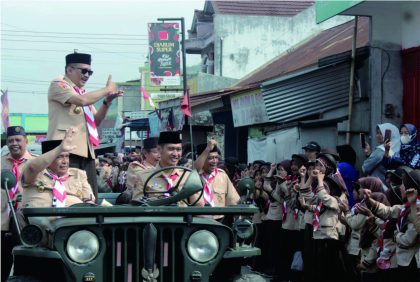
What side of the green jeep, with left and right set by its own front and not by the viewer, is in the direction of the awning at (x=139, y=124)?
back

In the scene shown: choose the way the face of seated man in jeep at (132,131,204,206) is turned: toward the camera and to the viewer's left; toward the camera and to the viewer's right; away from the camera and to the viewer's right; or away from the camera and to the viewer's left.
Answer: toward the camera and to the viewer's right

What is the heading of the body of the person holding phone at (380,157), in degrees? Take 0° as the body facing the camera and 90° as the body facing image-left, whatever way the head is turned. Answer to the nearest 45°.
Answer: approximately 90°

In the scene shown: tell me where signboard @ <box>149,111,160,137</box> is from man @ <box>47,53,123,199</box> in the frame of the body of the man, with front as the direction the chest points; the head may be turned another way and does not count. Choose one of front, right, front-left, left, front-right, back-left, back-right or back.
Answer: back-left

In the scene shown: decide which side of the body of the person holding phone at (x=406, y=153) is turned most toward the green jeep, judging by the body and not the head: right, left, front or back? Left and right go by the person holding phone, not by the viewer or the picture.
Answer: front

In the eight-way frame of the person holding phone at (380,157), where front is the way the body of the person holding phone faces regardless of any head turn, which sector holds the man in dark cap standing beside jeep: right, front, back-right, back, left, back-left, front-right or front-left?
front-left

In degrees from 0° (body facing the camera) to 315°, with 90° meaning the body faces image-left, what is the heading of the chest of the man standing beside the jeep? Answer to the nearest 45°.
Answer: approximately 0°

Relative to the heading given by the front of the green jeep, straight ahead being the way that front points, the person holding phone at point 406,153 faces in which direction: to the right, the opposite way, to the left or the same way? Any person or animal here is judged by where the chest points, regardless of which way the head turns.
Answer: to the right

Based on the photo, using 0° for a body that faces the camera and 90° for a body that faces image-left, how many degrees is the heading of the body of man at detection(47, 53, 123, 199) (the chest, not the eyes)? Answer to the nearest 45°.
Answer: approximately 315°

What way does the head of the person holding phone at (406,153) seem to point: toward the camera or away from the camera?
toward the camera

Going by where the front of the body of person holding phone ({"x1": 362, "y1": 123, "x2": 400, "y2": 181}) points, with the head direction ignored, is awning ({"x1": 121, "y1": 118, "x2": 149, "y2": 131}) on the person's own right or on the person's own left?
on the person's own right

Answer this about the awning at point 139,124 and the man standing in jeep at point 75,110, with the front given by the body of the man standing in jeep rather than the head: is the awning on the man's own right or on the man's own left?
on the man's own left
